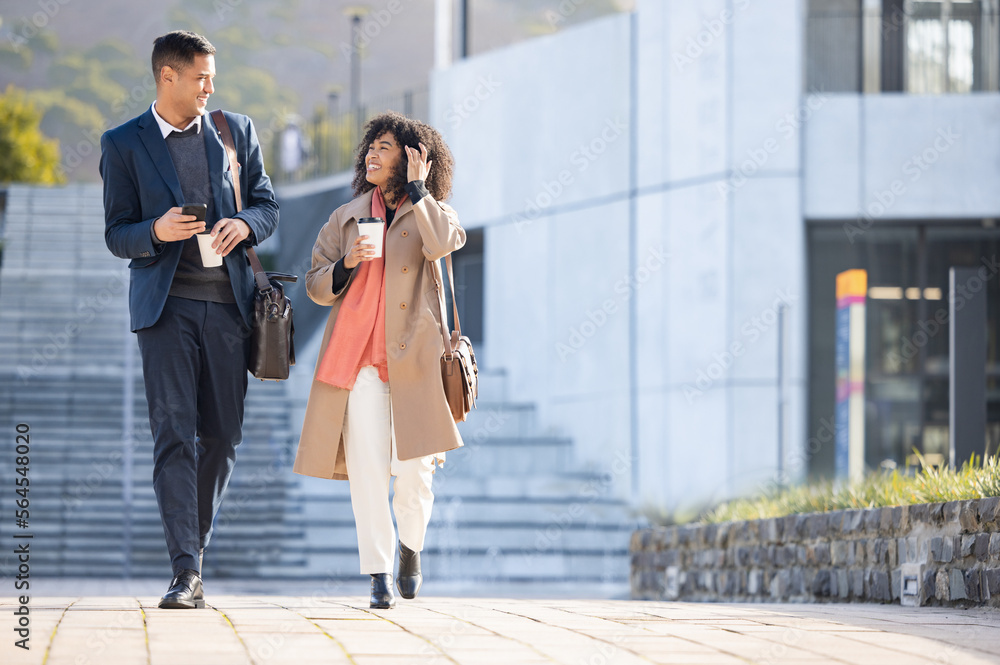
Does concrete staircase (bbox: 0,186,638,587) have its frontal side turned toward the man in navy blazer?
yes

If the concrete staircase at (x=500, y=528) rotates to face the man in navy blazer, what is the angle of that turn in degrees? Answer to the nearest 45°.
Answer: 0° — it already faces them

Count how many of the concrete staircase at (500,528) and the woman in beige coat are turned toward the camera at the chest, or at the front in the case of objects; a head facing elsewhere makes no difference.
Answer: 2

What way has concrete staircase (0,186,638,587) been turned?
toward the camera

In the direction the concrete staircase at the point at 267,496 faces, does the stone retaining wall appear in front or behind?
in front

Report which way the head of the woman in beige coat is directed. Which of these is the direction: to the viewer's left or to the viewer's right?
to the viewer's left

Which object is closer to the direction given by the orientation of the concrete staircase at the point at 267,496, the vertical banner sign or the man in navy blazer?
the man in navy blazer

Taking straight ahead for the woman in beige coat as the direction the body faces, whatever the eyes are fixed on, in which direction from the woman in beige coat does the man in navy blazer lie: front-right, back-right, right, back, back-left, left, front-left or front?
right

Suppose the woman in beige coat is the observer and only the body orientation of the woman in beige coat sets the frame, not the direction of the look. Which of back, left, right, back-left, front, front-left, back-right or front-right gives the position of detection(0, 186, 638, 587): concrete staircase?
back

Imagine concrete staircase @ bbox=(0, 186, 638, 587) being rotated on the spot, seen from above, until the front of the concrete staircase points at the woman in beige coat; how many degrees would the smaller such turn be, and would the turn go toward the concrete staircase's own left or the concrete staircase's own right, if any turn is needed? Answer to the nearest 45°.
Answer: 0° — it already faces them

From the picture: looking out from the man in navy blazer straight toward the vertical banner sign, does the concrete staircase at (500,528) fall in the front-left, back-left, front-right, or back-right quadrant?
front-left

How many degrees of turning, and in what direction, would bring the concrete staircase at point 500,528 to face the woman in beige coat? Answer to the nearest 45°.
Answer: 0° — it already faces them

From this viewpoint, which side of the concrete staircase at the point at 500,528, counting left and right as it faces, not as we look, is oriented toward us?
front

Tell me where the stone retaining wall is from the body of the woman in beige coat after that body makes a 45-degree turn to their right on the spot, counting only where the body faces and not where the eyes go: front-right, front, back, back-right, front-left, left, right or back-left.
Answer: back

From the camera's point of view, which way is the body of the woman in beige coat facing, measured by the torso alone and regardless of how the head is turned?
toward the camera

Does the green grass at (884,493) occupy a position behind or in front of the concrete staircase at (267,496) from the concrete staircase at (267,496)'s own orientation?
in front

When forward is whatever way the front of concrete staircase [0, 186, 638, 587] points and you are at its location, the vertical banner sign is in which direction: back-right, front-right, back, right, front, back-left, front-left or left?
front-left
